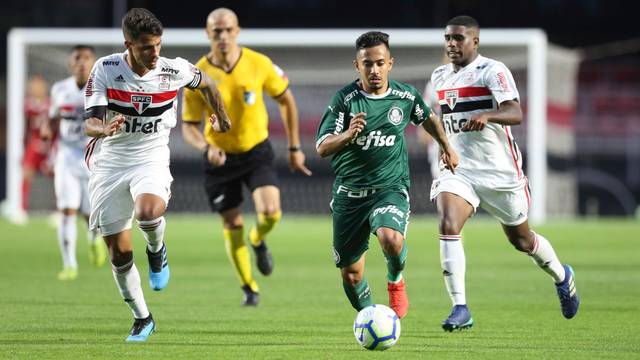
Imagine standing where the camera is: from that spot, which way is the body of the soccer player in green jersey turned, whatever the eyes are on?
toward the camera

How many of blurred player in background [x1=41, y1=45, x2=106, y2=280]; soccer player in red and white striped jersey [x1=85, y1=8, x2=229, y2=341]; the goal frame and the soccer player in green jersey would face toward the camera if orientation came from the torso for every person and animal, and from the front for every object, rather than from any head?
4

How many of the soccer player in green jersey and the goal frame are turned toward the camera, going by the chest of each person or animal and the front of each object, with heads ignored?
2

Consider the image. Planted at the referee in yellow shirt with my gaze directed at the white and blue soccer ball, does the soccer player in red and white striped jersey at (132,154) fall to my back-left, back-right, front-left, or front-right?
front-right

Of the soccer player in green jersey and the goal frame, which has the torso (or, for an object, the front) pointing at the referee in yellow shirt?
the goal frame

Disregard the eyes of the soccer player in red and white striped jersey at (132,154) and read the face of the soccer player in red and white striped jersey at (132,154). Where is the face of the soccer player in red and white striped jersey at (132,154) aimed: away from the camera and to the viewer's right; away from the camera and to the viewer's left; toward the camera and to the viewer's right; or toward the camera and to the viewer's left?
toward the camera and to the viewer's right

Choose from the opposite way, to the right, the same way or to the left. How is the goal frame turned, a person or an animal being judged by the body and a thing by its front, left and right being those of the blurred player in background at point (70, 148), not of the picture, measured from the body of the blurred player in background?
the same way

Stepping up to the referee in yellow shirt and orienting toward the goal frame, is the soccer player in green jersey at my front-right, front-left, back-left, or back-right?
back-right

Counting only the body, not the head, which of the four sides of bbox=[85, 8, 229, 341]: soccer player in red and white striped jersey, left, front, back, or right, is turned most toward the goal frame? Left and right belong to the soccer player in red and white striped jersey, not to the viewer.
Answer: back

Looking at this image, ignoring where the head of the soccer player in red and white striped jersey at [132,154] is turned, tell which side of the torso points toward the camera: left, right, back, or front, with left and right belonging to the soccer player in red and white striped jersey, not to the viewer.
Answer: front

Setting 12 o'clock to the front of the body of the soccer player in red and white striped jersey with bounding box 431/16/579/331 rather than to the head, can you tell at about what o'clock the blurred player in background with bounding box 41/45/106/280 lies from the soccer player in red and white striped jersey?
The blurred player in background is roughly at 3 o'clock from the soccer player in red and white striped jersey.

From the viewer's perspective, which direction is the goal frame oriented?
toward the camera

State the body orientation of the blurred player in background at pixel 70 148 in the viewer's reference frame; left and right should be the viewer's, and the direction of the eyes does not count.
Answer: facing the viewer

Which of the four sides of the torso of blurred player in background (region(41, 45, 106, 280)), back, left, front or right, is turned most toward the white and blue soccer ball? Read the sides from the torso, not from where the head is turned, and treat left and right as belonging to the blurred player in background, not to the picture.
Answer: front

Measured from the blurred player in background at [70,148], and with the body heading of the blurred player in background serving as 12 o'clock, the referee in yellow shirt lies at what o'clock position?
The referee in yellow shirt is roughly at 11 o'clock from the blurred player in background.

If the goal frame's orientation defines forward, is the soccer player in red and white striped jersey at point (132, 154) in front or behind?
in front

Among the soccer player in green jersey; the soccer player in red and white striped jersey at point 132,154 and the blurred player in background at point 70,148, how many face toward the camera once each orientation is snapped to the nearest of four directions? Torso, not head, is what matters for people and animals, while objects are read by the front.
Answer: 3

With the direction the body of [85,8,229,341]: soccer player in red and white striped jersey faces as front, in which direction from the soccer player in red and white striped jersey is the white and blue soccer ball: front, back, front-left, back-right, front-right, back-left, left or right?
front-left

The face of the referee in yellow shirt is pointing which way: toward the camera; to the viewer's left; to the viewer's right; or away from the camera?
toward the camera
